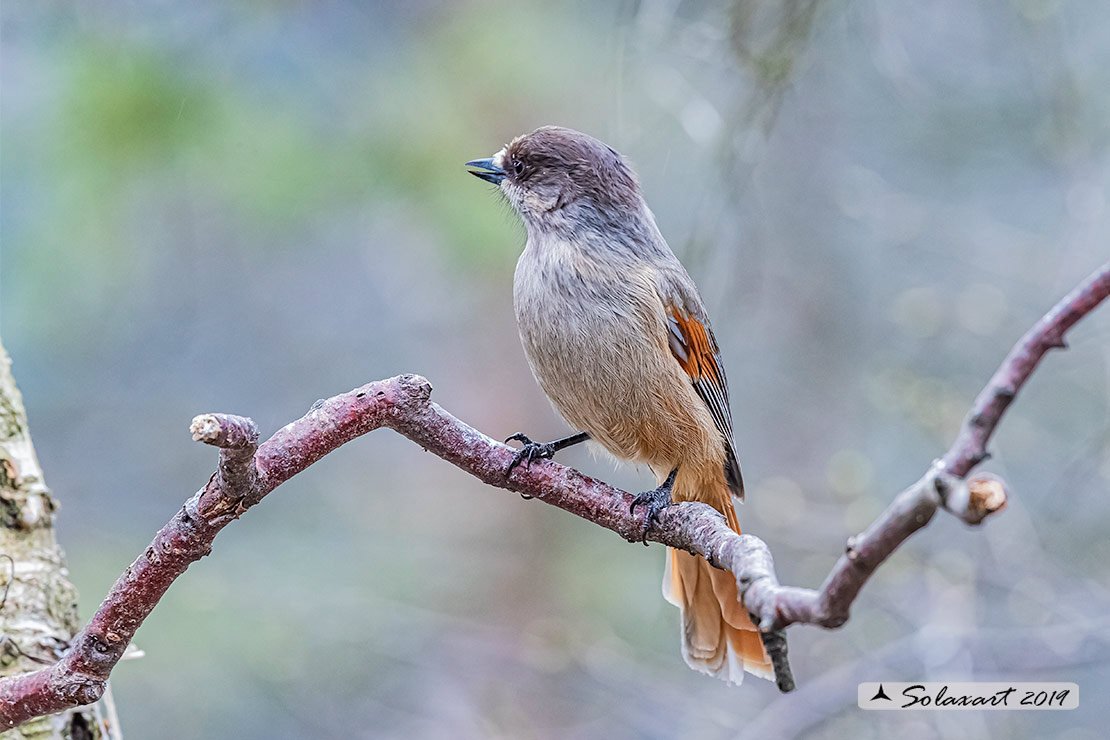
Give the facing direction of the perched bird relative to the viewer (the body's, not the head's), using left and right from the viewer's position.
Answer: facing the viewer and to the left of the viewer
